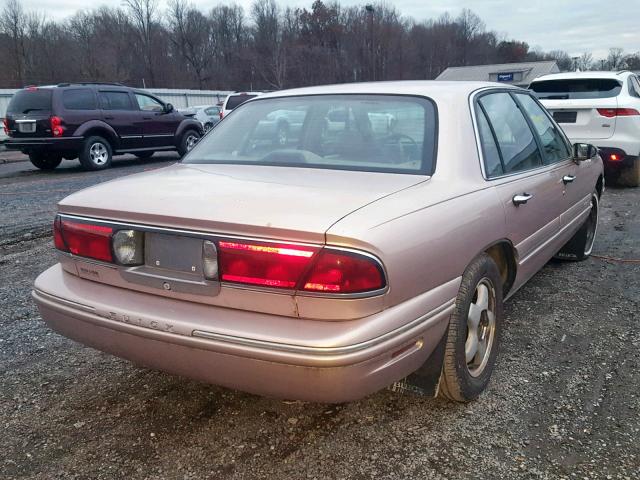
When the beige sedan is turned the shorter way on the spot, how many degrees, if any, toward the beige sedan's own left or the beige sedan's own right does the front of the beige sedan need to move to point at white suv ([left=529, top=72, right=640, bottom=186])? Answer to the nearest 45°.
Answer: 0° — it already faces it

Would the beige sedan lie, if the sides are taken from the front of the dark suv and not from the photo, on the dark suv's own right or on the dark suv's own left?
on the dark suv's own right

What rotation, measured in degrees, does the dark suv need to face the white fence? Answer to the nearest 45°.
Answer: approximately 45° to its left

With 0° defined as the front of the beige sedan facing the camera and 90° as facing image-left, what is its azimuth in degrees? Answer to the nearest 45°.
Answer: approximately 225°

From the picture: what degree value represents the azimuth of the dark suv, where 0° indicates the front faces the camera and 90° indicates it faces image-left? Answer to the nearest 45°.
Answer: approximately 225°

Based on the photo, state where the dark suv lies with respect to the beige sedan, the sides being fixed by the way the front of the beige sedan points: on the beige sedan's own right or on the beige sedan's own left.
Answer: on the beige sedan's own left
